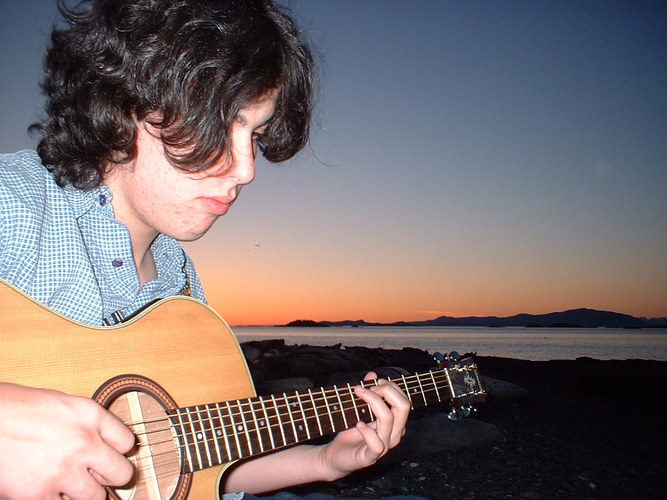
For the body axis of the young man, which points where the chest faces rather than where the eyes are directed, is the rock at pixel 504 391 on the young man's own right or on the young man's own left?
on the young man's own left

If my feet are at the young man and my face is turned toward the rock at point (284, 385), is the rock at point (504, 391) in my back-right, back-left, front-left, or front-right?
front-right

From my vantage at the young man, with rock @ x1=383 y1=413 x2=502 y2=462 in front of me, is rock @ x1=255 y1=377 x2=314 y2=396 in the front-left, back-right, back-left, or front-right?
front-left

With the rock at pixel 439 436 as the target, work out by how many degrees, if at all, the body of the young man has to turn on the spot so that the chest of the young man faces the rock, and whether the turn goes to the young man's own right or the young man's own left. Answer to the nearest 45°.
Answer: approximately 90° to the young man's own left

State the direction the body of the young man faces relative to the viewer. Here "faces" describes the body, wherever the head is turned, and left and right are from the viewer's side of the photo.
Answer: facing the viewer and to the right of the viewer

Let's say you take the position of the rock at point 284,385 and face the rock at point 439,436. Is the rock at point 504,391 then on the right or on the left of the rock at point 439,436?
left

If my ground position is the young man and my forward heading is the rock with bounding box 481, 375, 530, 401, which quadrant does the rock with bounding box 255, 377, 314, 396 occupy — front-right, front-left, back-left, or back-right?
front-left

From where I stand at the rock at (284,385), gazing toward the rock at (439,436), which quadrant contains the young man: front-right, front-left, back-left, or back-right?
front-right

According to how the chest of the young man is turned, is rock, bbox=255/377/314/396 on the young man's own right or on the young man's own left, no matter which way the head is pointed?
on the young man's own left

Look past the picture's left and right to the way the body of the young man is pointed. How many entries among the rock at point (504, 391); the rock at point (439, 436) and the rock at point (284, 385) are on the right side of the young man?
0

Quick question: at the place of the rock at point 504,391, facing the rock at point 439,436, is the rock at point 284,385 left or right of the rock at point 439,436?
right

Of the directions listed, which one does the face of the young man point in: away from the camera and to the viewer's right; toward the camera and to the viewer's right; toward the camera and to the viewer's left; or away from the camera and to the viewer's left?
toward the camera and to the viewer's right
